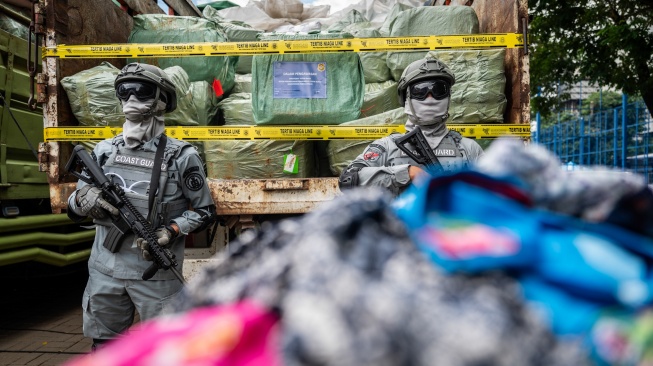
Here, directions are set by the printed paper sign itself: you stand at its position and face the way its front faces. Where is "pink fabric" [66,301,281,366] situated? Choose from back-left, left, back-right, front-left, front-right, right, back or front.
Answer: front

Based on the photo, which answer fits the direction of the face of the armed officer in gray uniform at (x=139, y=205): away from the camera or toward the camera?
toward the camera

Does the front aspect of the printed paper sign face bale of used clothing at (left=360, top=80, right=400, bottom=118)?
no

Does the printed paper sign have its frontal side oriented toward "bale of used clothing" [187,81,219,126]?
no

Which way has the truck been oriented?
away from the camera

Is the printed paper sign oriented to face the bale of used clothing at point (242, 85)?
no

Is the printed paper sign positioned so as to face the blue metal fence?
no

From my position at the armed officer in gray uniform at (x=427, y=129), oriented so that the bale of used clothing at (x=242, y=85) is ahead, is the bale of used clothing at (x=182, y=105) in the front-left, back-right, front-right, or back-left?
front-left

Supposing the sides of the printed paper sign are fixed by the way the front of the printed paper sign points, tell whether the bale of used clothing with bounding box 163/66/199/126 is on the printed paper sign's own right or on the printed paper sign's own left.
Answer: on the printed paper sign's own right

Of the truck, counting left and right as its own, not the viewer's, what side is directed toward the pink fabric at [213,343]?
back

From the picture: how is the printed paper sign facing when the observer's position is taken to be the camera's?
facing the viewer

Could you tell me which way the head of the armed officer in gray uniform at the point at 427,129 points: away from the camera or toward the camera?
toward the camera

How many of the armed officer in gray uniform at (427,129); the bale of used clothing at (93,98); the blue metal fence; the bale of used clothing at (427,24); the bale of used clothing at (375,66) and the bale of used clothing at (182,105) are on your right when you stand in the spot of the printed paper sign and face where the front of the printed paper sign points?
2
